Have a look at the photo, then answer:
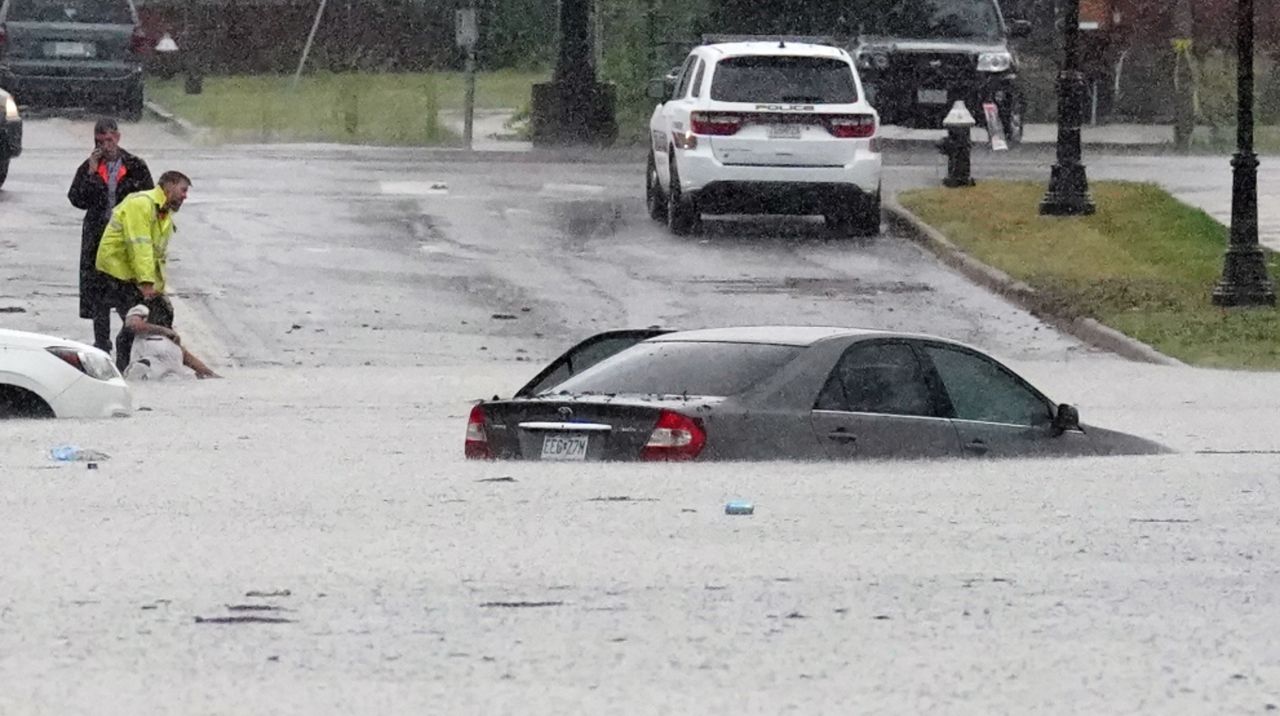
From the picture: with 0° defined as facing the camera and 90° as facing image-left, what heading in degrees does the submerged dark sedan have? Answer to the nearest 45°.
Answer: approximately 225°

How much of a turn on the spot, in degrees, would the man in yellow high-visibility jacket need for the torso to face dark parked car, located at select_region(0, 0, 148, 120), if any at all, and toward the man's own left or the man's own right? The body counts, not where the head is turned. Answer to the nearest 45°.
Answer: approximately 90° to the man's own left

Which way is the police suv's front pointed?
away from the camera

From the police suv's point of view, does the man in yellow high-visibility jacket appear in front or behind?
behind

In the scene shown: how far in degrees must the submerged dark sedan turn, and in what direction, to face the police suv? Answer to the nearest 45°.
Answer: approximately 45° to its left

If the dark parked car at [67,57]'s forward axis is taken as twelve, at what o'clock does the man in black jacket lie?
The man in black jacket is roughly at 6 o'clock from the dark parked car.

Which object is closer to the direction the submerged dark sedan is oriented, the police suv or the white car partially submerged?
the police suv

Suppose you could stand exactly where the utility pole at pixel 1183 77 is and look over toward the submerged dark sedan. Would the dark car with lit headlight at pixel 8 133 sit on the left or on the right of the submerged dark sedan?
right

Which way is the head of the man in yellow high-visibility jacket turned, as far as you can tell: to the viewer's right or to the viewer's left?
to the viewer's right

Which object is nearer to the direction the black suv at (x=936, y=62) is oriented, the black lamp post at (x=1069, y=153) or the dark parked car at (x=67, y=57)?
the black lamp post
